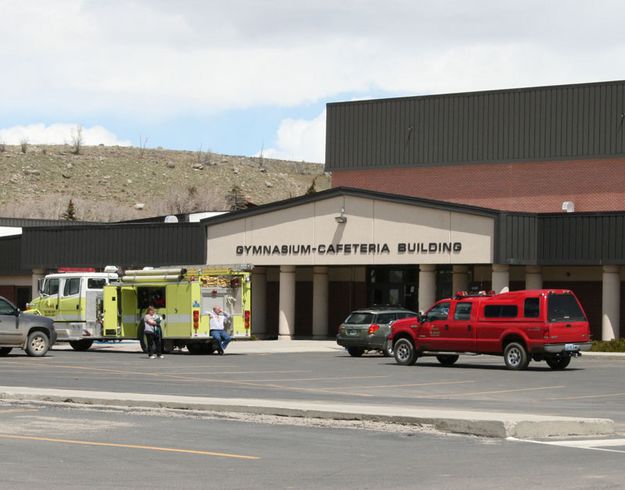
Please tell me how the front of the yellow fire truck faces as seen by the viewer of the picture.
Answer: facing away from the viewer and to the left of the viewer

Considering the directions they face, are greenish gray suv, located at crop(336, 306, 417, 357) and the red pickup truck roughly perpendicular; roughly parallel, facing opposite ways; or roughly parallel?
roughly perpendicular

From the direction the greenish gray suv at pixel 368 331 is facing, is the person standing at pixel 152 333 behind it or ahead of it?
behind

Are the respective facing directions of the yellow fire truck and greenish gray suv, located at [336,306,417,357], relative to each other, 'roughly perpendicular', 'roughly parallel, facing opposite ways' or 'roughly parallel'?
roughly perpendicular

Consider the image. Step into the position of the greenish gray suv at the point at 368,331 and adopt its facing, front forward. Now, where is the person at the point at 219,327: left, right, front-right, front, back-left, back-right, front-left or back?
back-left

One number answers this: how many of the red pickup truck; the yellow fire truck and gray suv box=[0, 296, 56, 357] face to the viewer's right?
1

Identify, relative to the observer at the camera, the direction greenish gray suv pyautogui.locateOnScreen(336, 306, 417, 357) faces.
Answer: facing away from the viewer and to the right of the viewer

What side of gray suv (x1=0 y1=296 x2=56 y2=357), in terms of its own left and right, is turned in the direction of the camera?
right
